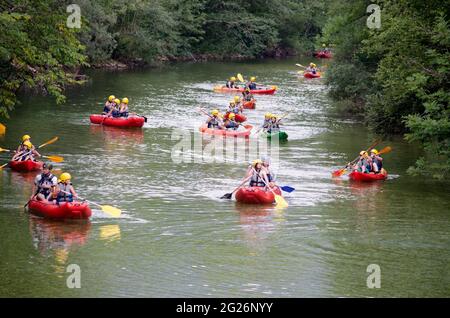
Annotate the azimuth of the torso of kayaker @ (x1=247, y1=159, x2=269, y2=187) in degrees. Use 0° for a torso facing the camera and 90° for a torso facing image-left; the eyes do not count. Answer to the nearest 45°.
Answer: approximately 0°

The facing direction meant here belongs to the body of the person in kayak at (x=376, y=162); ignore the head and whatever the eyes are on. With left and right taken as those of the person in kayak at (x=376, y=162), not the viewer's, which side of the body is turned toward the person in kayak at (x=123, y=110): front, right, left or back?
right

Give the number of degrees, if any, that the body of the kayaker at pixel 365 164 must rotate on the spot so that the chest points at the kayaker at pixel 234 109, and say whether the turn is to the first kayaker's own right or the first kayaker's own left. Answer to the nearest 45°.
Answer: approximately 90° to the first kayaker's own right

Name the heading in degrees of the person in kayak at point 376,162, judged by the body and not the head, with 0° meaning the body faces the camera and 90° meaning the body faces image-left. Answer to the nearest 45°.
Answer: approximately 45°
